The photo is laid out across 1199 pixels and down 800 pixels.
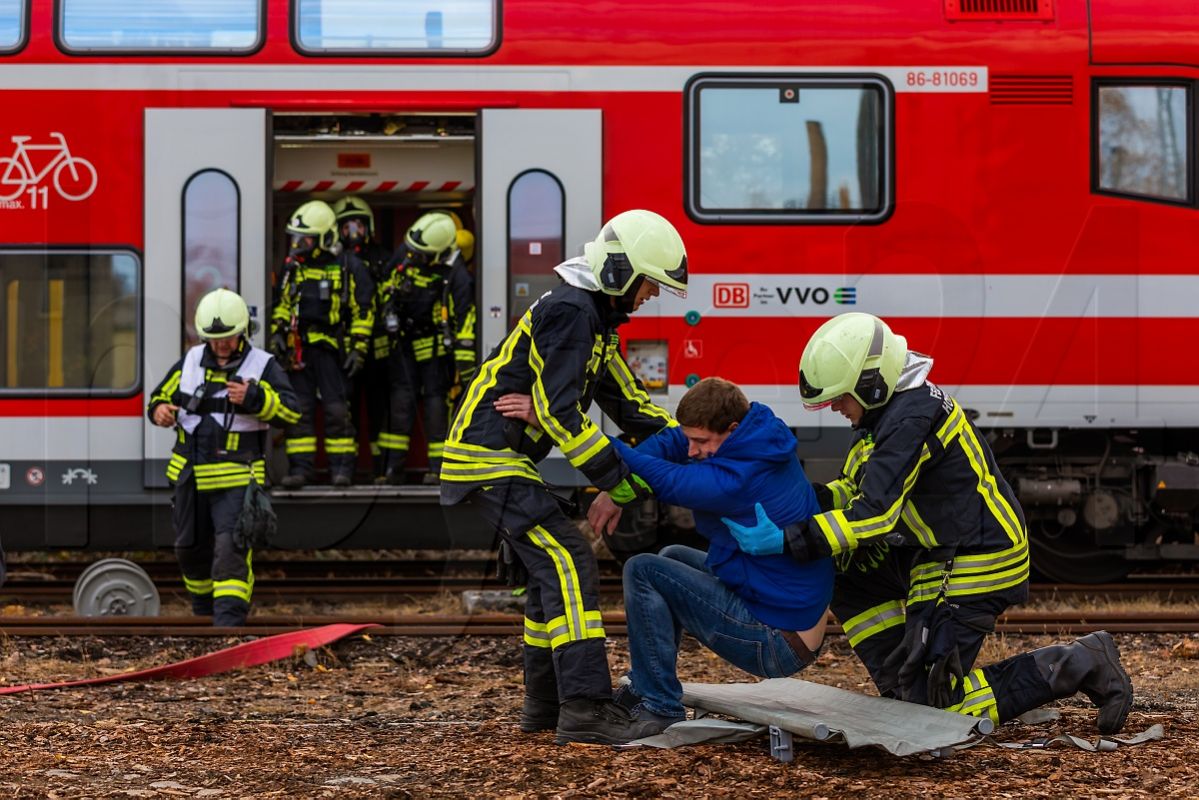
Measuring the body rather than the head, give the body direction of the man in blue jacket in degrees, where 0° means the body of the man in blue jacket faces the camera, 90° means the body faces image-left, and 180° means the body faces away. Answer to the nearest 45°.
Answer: approximately 90°

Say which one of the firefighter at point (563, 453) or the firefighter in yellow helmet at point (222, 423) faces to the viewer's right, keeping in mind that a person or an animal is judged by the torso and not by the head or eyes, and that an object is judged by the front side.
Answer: the firefighter

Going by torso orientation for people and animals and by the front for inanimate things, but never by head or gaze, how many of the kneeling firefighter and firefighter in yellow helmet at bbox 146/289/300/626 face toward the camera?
1

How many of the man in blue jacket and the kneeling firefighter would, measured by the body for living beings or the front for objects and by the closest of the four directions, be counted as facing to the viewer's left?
2

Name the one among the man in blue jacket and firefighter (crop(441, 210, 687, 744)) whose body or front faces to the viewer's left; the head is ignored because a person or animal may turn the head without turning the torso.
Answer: the man in blue jacket

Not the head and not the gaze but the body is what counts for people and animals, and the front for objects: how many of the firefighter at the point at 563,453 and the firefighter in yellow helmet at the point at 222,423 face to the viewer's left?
0

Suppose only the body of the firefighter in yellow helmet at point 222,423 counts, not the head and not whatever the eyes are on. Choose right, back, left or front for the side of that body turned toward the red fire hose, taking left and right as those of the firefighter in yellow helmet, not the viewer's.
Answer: front

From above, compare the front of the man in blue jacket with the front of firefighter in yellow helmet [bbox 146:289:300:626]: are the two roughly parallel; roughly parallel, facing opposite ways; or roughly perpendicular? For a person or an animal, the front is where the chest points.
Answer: roughly perpendicular

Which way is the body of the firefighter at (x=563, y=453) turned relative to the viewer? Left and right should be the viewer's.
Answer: facing to the right of the viewer

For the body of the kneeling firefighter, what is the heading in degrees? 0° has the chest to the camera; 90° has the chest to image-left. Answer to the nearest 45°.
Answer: approximately 90°

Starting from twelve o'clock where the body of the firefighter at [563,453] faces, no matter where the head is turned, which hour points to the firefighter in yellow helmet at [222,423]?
The firefighter in yellow helmet is roughly at 8 o'clock from the firefighter.
